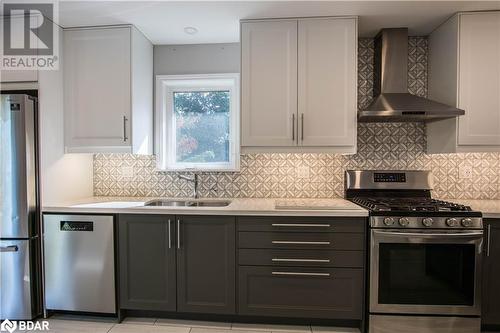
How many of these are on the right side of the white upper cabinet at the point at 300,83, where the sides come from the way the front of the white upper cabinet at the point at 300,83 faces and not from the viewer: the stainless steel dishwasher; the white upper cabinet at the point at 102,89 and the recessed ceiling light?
3

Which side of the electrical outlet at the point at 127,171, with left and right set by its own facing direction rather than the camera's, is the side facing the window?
left

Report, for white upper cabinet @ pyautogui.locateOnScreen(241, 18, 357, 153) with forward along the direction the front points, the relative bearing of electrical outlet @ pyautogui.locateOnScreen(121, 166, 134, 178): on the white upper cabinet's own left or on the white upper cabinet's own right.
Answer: on the white upper cabinet's own right

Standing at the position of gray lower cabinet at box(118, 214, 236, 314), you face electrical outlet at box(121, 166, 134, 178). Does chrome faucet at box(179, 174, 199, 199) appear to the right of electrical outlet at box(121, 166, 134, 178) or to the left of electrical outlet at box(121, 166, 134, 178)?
right

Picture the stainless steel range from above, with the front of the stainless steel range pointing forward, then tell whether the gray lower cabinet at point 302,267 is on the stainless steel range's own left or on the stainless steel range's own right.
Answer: on the stainless steel range's own right

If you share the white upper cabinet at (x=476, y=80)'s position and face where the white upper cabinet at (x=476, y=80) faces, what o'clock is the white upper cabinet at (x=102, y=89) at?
the white upper cabinet at (x=102, y=89) is roughly at 2 o'clock from the white upper cabinet at (x=476, y=80).

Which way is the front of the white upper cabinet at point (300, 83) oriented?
toward the camera

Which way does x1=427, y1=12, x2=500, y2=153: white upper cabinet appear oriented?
toward the camera
